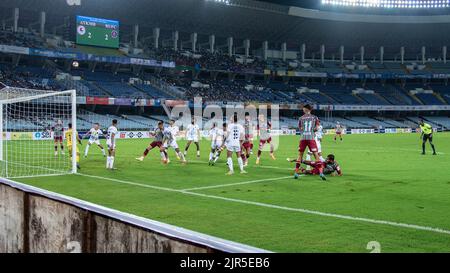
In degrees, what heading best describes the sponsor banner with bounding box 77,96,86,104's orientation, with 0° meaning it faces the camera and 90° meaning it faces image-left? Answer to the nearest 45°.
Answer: approximately 0°

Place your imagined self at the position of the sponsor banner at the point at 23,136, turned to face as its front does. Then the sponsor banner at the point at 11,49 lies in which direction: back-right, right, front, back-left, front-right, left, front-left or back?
back

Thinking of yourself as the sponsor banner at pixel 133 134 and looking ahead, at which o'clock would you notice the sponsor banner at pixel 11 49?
the sponsor banner at pixel 11 49 is roughly at 4 o'clock from the sponsor banner at pixel 133 134.

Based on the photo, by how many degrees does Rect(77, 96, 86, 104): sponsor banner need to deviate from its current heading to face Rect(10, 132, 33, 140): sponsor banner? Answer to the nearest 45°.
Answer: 0° — it already faces it

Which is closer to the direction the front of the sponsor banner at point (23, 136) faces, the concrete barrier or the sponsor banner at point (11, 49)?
the concrete barrier

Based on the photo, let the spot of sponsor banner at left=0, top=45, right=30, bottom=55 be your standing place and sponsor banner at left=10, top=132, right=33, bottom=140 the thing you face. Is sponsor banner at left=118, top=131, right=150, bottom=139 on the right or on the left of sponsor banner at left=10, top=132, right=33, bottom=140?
left
